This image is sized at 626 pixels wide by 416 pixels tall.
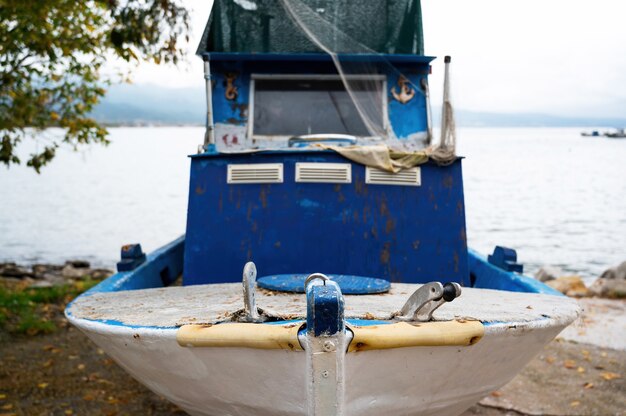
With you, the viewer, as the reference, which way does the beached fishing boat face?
facing the viewer
